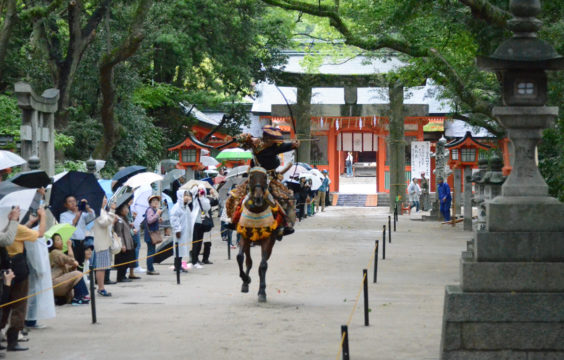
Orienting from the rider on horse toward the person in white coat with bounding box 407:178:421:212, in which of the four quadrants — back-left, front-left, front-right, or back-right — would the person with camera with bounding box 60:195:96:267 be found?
back-left

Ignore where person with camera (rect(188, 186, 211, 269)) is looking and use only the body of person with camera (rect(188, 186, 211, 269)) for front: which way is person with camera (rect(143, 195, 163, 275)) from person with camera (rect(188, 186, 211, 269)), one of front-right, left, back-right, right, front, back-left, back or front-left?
right

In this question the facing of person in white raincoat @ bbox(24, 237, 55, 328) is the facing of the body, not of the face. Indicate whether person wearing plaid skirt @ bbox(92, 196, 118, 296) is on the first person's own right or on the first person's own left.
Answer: on the first person's own left

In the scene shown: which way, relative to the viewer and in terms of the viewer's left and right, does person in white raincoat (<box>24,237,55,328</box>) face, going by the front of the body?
facing to the right of the viewer

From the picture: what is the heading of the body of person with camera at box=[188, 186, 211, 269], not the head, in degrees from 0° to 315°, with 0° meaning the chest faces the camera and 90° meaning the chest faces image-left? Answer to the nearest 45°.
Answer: approximately 315°

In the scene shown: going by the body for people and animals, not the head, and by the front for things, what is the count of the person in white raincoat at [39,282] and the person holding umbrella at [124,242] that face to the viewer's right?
2

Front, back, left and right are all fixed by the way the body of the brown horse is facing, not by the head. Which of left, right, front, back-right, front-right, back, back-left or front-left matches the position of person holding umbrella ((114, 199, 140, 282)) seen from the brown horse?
back-right

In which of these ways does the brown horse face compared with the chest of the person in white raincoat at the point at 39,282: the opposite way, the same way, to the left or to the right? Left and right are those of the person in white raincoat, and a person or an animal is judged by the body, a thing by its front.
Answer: to the right

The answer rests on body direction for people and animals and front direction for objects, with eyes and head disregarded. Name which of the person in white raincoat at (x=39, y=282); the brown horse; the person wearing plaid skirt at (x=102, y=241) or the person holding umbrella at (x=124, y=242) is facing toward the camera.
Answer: the brown horse

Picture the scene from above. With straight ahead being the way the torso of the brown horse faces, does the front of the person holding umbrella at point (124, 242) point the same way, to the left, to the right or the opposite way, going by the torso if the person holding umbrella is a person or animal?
to the left

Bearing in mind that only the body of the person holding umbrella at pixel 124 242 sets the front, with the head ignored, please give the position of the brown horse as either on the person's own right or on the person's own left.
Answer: on the person's own right

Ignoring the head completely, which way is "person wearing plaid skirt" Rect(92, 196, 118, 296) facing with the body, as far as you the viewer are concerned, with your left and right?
facing to the right of the viewer
